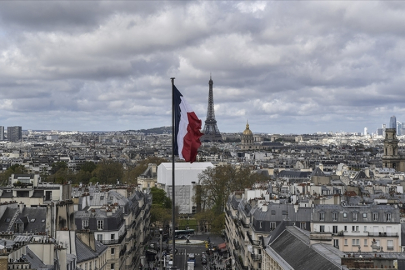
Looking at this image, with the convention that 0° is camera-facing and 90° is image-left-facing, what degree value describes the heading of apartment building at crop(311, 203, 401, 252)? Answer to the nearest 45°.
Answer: approximately 0°
